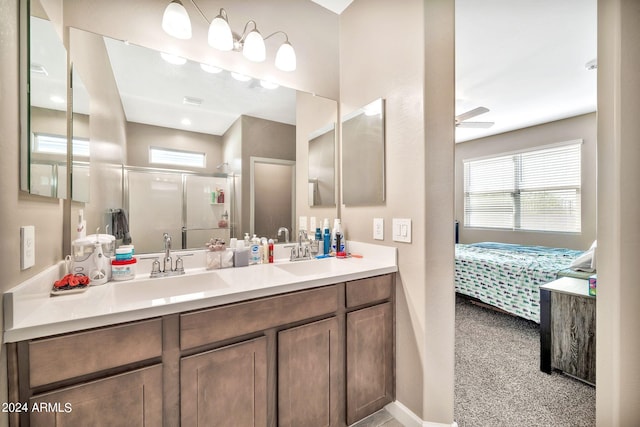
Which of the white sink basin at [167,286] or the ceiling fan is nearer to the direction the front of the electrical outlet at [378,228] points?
the white sink basin

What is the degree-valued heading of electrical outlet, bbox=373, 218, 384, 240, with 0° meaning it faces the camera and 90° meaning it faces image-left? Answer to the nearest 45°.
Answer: approximately 45°

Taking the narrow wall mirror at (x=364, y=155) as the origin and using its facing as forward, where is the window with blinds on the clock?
The window with blinds is roughly at 6 o'clock from the narrow wall mirror.

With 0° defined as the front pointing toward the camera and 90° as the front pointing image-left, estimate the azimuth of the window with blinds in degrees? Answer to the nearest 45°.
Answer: approximately 45°

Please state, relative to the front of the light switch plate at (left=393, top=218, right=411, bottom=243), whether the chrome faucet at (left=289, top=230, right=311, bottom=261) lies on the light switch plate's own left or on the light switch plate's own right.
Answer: on the light switch plate's own right

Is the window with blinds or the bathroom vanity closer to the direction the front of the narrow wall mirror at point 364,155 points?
the bathroom vanity

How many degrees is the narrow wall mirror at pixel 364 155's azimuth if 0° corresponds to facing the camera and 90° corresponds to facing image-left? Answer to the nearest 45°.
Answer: approximately 45°
